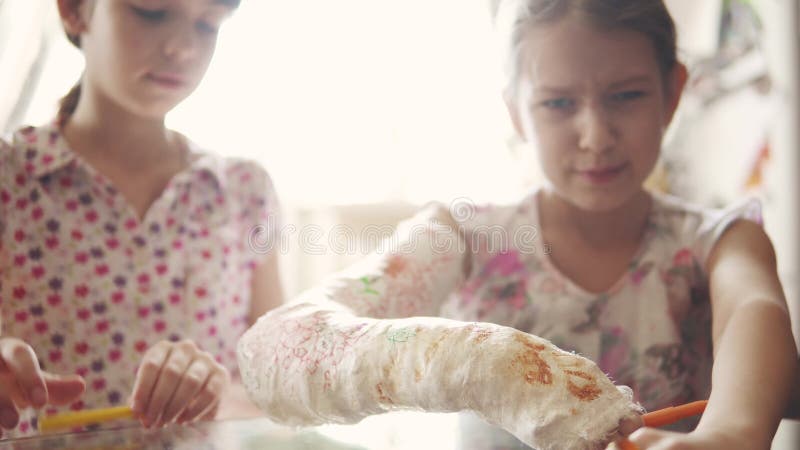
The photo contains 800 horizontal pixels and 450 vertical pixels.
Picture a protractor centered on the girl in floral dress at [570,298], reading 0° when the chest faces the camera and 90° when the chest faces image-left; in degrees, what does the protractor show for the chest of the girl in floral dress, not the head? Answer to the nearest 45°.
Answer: approximately 0°

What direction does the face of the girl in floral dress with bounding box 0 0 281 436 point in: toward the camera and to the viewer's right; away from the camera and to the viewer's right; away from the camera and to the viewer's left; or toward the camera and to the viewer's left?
toward the camera and to the viewer's right
